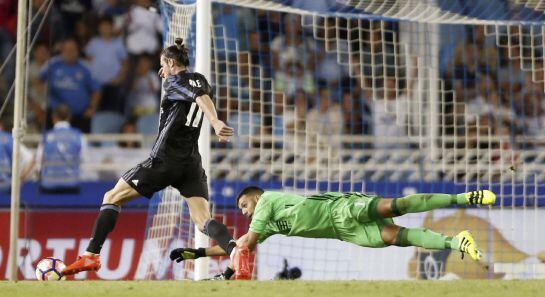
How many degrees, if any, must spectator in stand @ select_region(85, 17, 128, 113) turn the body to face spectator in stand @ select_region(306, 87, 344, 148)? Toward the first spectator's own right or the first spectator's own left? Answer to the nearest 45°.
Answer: approximately 45° to the first spectator's own left

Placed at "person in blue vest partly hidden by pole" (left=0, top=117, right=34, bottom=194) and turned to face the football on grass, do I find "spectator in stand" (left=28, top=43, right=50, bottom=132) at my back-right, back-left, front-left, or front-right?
back-left

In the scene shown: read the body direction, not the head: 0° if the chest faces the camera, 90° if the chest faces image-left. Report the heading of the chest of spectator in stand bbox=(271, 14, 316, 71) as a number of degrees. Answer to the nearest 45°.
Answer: approximately 0°

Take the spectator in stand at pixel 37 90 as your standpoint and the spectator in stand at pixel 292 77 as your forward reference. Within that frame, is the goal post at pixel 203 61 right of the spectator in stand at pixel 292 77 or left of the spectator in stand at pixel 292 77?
right

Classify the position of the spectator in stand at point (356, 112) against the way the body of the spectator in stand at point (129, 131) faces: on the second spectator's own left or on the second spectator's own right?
on the second spectator's own left

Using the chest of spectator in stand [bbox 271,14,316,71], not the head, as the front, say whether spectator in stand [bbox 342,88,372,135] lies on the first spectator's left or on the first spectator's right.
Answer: on the first spectator's left

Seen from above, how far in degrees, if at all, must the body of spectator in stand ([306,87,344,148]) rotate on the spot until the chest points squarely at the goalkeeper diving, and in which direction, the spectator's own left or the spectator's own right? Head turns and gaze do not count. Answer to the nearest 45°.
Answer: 0° — they already face them

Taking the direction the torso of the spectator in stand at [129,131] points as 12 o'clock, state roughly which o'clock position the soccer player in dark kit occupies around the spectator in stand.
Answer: The soccer player in dark kit is roughly at 12 o'clock from the spectator in stand.
